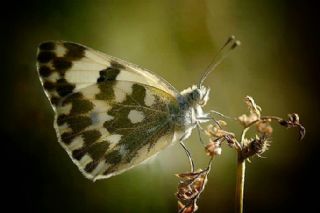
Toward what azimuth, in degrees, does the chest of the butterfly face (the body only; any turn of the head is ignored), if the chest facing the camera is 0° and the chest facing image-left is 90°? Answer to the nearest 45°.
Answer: approximately 270°
